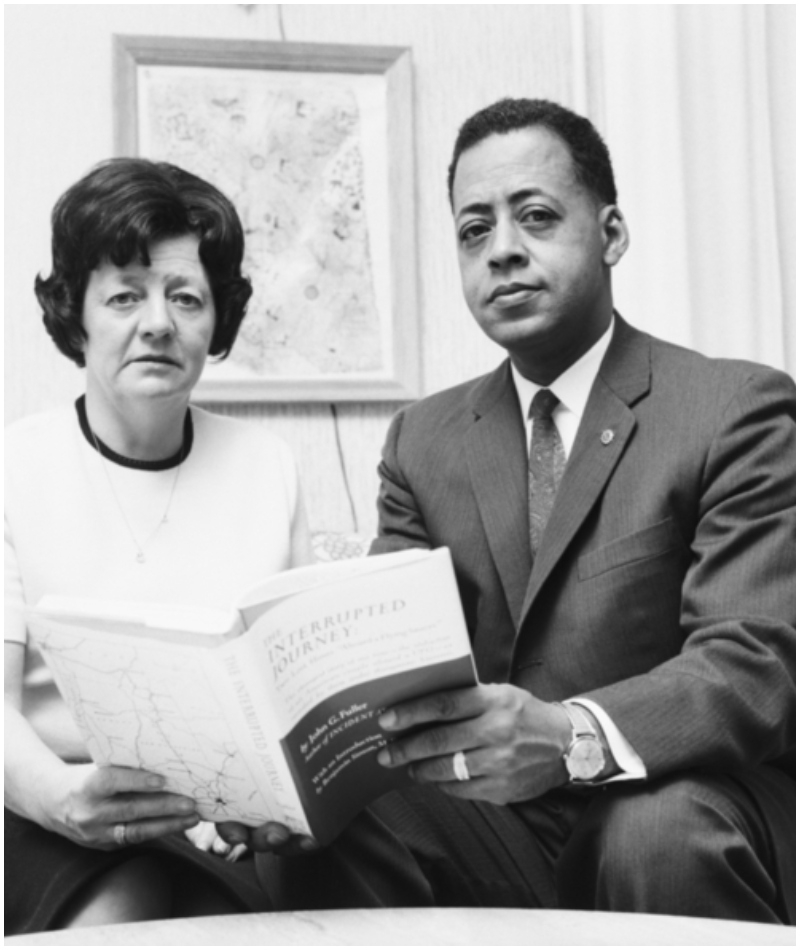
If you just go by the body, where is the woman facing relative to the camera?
toward the camera

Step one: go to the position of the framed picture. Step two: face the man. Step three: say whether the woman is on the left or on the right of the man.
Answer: right

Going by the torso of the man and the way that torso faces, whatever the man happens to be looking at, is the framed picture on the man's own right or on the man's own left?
on the man's own right

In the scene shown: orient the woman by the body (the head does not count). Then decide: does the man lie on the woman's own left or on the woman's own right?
on the woman's own left

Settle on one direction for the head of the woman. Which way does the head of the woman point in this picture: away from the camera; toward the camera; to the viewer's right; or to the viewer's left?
toward the camera

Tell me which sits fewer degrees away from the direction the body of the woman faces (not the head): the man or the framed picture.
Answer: the man

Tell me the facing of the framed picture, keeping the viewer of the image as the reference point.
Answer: facing the viewer

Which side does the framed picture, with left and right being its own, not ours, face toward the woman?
front

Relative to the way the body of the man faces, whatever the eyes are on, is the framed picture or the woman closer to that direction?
the woman

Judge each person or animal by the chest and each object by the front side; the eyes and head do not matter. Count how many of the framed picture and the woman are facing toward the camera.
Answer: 2

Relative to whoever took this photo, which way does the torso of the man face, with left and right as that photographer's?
facing the viewer and to the left of the viewer

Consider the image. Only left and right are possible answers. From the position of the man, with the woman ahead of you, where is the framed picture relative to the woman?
right

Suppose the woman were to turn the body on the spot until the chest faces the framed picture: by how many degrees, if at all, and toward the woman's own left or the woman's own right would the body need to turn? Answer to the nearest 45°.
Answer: approximately 135° to the woman's own left
